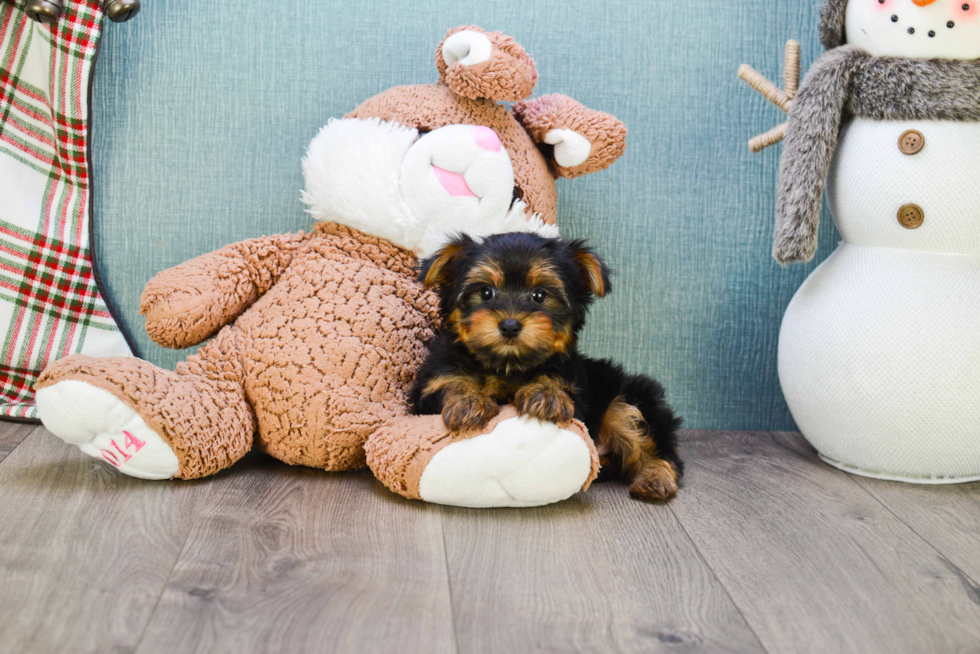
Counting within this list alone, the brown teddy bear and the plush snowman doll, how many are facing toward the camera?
2

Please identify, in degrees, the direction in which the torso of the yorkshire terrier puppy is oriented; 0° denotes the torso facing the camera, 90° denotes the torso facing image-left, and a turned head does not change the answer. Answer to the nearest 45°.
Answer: approximately 45°

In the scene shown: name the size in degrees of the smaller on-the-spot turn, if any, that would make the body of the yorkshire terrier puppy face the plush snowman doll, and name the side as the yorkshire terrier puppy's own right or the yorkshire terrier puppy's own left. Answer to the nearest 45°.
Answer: approximately 135° to the yorkshire terrier puppy's own left

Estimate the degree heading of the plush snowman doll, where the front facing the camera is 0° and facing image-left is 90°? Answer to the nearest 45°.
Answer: approximately 0°

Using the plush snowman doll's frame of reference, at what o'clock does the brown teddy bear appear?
The brown teddy bear is roughly at 2 o'clock from the plush snowman doll.

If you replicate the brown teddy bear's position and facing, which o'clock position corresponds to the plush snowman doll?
The plush snowman doll is roughly at 9 o'clock from the brown teddy bear.

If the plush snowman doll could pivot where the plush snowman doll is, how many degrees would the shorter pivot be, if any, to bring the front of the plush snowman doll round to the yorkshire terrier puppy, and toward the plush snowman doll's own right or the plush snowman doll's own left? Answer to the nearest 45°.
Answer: approximately 45° to the plush snowman doll's own right
